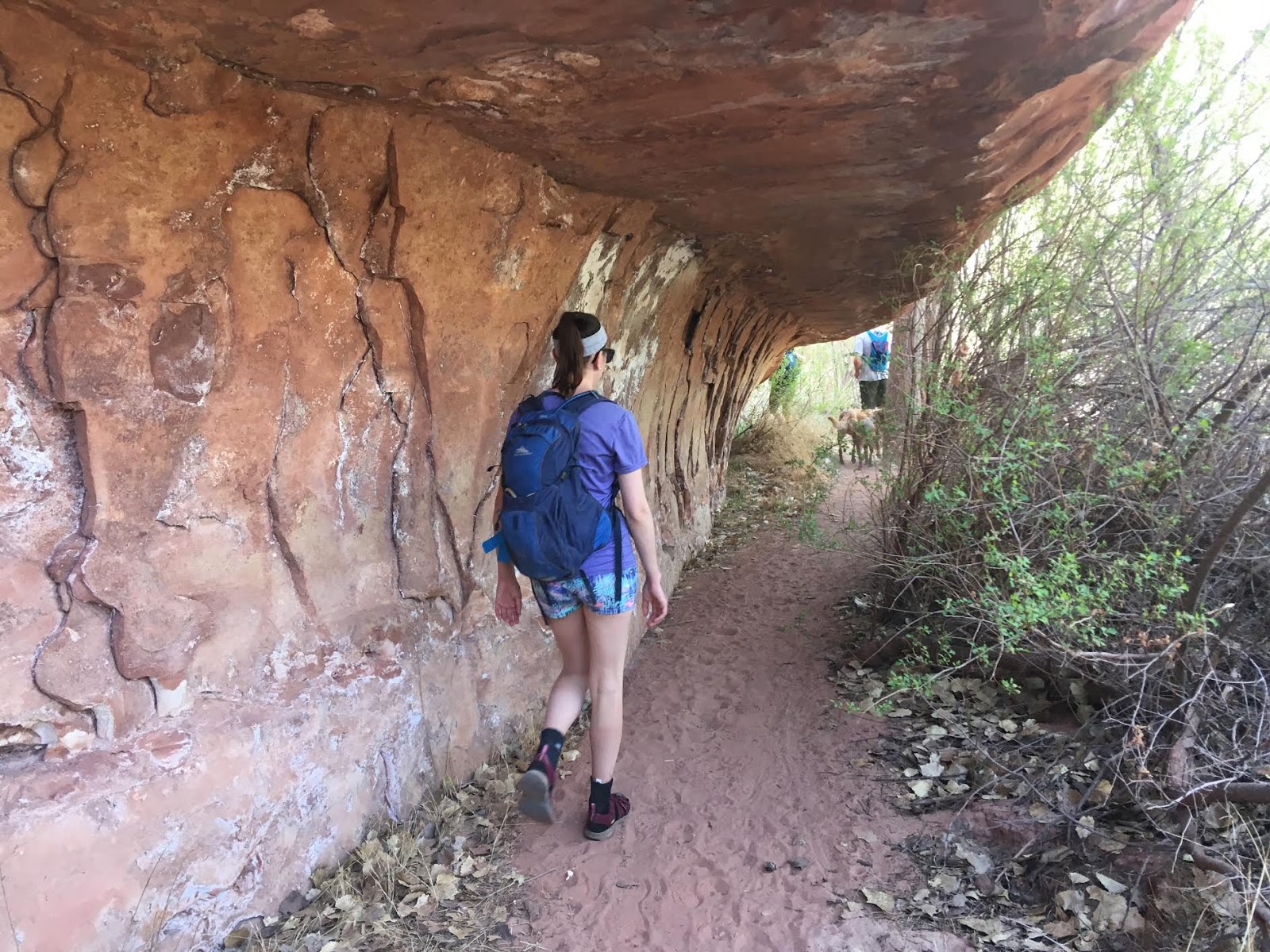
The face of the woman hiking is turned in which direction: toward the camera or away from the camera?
away from the camera

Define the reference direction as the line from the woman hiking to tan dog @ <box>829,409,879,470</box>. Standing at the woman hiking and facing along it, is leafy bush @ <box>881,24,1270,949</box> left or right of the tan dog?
right

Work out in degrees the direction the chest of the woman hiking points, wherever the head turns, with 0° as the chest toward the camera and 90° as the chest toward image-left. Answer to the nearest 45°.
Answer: approximately 225°
